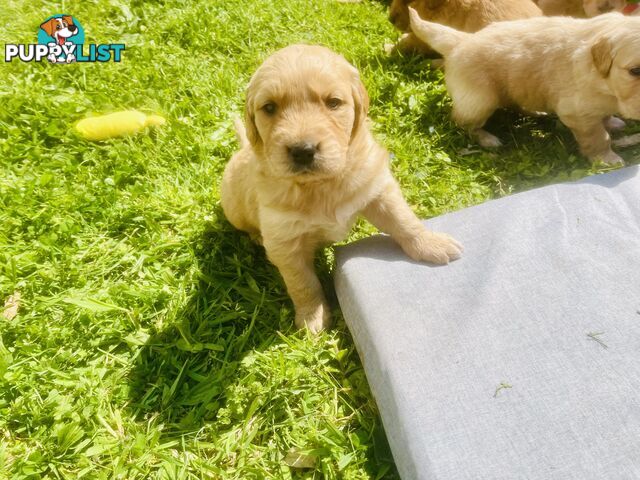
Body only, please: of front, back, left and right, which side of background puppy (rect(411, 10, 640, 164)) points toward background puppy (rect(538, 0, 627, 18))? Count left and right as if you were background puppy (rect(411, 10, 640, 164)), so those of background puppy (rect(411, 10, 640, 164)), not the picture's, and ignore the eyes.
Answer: left

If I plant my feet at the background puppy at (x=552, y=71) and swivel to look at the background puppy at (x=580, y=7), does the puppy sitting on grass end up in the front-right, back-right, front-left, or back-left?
back-left

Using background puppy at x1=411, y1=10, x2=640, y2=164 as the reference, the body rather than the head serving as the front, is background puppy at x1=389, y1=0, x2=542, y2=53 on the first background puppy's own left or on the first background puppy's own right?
on the first background puppy's own left

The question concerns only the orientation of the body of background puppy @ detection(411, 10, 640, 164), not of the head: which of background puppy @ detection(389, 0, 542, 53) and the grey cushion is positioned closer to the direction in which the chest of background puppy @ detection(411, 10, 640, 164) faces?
the grey cushion

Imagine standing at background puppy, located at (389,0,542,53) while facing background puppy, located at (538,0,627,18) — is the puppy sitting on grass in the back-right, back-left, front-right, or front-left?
back-right

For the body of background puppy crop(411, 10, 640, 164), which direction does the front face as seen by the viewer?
to the viewer's right

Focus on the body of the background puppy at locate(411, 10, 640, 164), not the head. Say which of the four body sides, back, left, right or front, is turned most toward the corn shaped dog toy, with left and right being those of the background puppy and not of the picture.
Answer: back

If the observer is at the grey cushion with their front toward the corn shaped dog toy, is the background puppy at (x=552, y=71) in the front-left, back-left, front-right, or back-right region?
front-right

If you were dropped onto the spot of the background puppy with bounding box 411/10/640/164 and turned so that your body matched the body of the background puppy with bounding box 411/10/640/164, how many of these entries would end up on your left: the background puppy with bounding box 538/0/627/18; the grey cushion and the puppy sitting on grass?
1

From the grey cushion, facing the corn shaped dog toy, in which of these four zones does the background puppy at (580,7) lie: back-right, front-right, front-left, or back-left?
front-right
